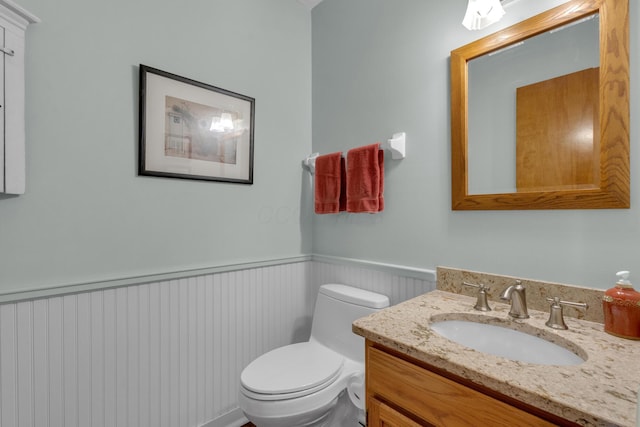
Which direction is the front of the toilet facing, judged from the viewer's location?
facing the viewer and to the left of the viewer

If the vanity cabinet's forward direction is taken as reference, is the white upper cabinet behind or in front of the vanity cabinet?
in front

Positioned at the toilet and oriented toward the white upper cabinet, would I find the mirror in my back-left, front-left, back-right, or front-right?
back-left

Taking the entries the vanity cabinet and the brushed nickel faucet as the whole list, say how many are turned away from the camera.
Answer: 0

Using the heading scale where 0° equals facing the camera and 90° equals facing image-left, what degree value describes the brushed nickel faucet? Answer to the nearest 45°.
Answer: approximately 45°

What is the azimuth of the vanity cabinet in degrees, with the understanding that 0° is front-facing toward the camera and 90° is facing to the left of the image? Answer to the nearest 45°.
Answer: approximately 45°

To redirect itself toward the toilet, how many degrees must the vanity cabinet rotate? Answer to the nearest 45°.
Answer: approximately 90° to its right

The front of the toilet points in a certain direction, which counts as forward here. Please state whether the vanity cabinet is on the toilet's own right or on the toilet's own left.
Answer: on the toilet's own left

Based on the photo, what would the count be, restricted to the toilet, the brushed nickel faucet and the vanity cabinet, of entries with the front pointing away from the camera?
0

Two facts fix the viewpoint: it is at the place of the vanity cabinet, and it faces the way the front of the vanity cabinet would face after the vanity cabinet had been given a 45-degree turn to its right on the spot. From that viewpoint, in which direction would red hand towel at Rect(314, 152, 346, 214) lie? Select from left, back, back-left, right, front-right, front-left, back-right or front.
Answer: front-right

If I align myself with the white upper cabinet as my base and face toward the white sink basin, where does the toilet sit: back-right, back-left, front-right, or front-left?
front-left
